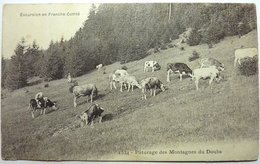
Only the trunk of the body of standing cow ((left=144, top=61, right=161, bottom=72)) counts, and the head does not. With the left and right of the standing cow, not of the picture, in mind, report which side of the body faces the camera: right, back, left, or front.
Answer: right

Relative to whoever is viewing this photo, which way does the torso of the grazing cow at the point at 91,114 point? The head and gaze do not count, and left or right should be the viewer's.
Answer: facing the viewer and to the left of the viewer
